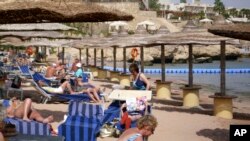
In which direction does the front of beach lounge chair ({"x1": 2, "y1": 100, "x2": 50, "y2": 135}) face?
to the viewer's right

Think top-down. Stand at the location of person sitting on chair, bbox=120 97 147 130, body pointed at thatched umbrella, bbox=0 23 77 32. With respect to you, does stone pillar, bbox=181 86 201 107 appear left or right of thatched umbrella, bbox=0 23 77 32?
right

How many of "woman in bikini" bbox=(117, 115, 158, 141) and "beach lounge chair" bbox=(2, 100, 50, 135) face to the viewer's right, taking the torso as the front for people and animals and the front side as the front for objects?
2

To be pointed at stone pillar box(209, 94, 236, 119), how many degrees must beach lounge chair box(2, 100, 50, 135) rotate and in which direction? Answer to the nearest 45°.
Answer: approximately 45° to its left

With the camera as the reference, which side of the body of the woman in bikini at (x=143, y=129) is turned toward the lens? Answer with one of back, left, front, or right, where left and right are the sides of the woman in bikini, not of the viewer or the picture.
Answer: right

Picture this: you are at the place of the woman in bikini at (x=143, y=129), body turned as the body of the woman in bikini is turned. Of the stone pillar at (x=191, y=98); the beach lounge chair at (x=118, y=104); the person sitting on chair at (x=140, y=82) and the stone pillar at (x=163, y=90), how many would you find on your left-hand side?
4
